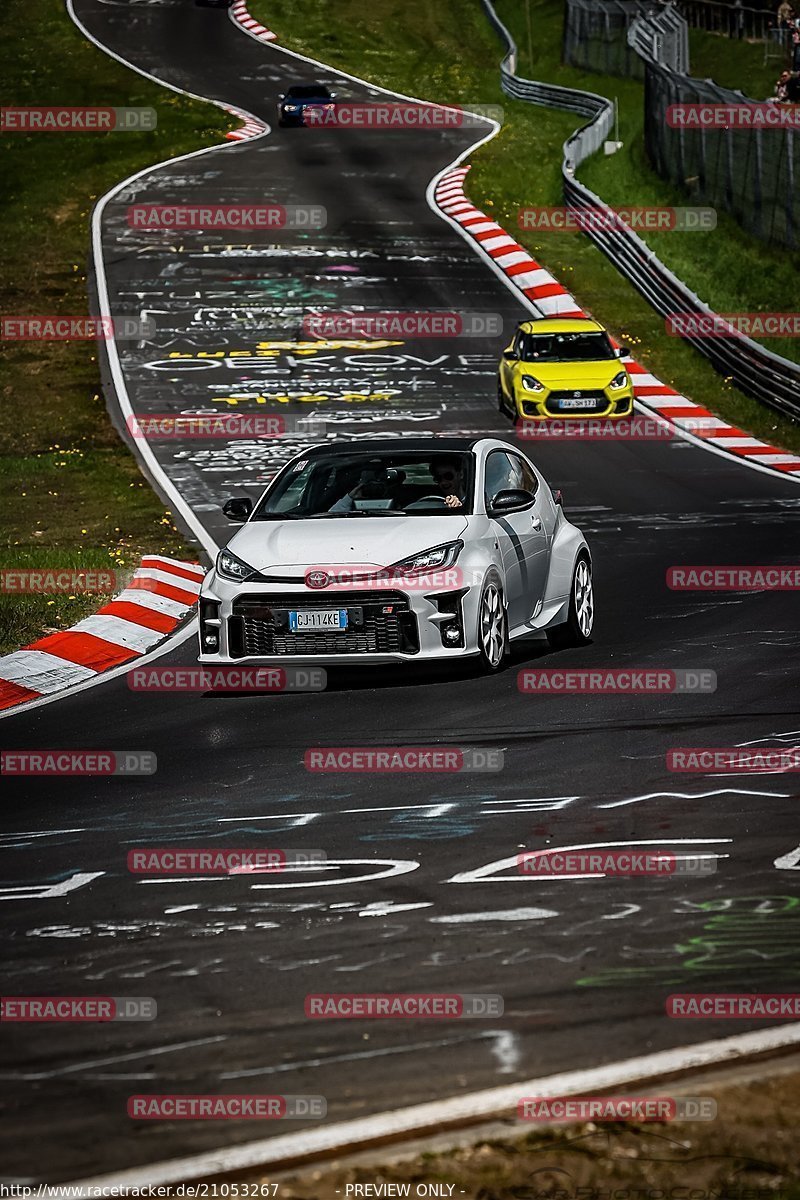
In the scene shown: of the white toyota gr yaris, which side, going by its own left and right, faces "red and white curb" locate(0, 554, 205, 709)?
right

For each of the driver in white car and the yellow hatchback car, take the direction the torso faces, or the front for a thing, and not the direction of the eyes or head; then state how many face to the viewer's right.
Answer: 0

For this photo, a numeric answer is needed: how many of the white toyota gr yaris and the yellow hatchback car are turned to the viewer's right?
0

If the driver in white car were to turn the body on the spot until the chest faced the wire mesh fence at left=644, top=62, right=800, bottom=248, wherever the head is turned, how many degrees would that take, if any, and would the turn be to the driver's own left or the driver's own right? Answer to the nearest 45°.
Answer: approximately 135° to the driver's own right

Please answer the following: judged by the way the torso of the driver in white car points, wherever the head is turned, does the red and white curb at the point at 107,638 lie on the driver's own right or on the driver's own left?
on the driver's own right

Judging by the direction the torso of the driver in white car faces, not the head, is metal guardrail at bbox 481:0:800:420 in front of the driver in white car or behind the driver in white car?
behind

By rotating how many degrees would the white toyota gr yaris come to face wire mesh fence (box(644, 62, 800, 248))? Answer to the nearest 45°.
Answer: approximately 135° to its right

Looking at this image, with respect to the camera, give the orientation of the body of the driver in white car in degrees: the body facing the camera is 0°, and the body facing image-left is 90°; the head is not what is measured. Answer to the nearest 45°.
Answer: approximately 45°

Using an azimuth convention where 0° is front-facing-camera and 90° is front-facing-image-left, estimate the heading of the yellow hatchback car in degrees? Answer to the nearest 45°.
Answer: approximately 0°

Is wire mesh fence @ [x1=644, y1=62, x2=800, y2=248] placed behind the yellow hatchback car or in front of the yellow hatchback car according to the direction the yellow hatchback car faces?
behind

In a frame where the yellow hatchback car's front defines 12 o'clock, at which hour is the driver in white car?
The driver in white car is roughly at 12 o'clock from the yellow hatchback car.

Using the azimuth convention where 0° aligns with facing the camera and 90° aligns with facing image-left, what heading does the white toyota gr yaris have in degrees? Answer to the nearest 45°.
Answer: approximately 45°
